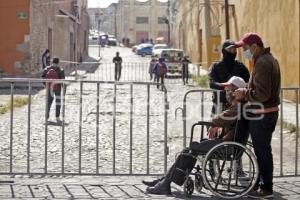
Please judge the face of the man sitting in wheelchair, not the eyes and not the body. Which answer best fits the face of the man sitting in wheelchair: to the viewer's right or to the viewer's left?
to the viewer's left

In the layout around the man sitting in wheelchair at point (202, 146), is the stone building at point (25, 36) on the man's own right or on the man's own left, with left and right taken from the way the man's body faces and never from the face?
on the man's own right

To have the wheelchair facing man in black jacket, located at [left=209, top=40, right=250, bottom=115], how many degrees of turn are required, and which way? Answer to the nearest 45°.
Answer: approximately 90° to its right

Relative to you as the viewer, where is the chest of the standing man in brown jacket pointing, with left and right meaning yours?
facing to the left of the viewer

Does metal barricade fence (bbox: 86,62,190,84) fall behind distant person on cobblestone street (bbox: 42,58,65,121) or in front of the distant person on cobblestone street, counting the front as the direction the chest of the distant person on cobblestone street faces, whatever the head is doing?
in front

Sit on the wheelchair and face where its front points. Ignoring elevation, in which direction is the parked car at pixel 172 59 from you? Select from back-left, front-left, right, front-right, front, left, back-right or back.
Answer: right

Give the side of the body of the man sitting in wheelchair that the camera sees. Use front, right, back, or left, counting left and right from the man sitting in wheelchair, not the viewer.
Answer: left

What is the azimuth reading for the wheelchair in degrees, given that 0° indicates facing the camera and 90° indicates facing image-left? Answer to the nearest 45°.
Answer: approximately 90°

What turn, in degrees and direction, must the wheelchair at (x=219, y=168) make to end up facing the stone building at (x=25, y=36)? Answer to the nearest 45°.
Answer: approximately 45° to its right

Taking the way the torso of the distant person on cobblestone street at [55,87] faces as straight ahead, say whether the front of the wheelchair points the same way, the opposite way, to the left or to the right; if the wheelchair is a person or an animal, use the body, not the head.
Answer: to the left

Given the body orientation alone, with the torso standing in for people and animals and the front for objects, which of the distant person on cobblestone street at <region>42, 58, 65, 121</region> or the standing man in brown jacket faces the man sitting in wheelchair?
the standing man in brown jacket

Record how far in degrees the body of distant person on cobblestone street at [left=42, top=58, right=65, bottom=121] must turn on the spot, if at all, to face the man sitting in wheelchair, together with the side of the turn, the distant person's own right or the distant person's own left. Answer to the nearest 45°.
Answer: approximately 135° to the distant person's own right

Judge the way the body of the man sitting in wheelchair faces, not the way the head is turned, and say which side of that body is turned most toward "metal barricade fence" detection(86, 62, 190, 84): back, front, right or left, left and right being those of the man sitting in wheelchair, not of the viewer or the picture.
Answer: right

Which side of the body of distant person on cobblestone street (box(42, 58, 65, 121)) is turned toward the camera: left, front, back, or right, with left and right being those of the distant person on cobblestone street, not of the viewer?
back

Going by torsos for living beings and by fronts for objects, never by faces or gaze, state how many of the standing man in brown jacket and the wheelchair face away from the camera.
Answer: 0

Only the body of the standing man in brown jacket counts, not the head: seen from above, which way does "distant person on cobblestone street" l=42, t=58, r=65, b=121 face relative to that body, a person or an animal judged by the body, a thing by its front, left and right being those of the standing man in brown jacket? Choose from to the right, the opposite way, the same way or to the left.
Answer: to the right
